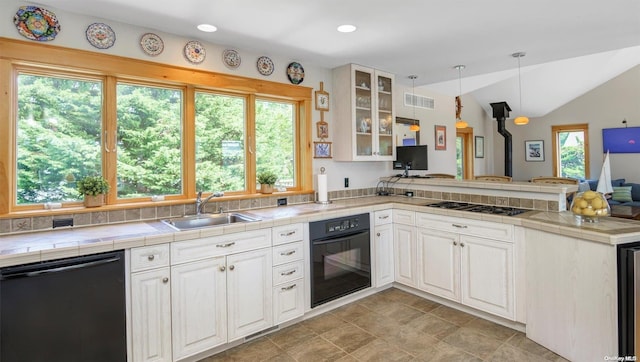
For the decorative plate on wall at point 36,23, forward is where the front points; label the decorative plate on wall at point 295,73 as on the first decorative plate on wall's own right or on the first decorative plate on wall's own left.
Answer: on the first decorative plate on wall's own left

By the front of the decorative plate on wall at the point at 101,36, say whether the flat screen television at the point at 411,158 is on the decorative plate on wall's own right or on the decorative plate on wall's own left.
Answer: on the decorative plate on wall's own left

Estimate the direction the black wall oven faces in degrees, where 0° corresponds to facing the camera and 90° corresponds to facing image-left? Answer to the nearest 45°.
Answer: approximately 315°

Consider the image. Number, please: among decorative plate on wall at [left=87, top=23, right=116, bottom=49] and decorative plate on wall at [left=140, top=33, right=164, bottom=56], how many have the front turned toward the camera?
2

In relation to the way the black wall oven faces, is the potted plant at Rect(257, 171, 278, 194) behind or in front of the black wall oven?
behind

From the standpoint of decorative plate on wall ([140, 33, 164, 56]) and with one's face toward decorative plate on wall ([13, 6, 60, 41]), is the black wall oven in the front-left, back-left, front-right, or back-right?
back-left
